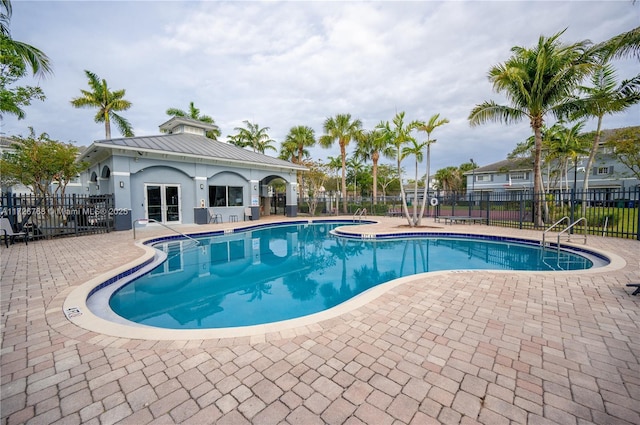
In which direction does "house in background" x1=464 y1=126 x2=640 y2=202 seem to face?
toward the camera

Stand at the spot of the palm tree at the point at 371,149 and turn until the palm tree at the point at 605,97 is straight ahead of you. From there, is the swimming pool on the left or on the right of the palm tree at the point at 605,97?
right

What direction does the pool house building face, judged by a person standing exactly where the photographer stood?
facing the viewer and to the right of the viewer

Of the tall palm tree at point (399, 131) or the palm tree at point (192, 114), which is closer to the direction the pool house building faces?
the tall palm tree

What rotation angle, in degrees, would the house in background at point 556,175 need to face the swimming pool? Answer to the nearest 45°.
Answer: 0° — it already faces it

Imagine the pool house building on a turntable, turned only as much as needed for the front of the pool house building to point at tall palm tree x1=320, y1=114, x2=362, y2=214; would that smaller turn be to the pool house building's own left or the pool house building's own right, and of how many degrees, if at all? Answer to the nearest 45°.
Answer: approximately 45° to the pool house building's own left

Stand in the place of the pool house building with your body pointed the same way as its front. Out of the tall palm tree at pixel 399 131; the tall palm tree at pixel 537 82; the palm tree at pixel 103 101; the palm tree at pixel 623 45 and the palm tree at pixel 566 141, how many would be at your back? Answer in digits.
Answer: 1

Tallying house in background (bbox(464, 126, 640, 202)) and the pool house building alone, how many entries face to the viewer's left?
0

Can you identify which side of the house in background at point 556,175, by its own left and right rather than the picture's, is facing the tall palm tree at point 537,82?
front

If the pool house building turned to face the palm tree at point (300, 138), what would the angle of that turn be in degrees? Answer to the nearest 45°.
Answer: approximately 90° to its left

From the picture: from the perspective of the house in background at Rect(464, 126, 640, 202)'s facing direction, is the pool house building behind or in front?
in front

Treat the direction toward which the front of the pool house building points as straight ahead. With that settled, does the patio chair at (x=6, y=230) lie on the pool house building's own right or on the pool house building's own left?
on the pool house building's own right

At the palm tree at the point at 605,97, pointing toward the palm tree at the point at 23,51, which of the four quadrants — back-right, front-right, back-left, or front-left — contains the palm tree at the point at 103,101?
front-right

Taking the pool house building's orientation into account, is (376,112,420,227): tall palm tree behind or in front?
in front

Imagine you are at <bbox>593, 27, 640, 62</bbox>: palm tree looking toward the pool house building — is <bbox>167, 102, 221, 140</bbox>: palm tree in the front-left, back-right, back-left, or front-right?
front-right

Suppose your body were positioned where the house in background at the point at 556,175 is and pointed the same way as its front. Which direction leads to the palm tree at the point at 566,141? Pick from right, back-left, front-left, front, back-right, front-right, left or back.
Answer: front
